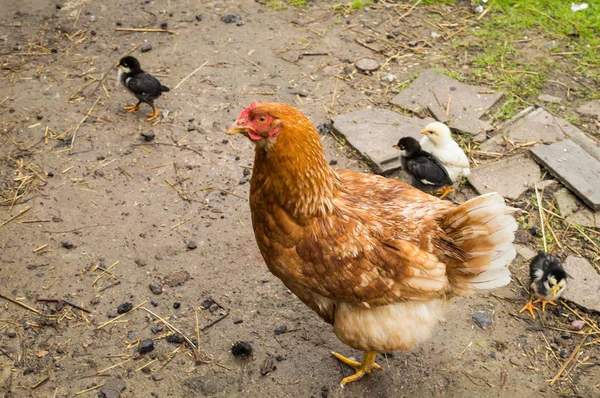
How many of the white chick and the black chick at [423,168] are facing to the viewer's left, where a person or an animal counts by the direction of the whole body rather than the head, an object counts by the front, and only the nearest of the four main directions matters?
2

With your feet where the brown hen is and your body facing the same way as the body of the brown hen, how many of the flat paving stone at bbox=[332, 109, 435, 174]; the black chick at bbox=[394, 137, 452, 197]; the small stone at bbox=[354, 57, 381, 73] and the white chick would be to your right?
4

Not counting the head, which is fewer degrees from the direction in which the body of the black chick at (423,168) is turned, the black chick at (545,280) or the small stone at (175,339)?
the small stone

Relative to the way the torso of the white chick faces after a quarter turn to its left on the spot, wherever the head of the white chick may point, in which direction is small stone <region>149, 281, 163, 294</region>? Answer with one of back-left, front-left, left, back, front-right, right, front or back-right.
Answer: front-right

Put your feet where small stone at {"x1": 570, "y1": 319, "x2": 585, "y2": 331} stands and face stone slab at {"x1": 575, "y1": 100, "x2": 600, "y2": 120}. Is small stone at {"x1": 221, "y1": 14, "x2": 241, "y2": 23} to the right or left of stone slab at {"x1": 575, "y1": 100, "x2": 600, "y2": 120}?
left

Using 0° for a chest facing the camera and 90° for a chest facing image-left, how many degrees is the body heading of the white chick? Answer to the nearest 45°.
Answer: approximately 90°

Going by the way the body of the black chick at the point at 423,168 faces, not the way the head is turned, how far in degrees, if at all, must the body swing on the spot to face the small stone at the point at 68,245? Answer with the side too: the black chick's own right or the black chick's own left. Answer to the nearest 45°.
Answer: approximately 45° to the black chick's own left

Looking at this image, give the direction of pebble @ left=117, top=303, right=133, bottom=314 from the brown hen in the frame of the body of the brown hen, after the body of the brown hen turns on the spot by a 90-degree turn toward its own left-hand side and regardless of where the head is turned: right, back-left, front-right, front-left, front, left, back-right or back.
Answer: right

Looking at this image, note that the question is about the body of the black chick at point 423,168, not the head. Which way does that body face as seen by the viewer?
to the viewer's left

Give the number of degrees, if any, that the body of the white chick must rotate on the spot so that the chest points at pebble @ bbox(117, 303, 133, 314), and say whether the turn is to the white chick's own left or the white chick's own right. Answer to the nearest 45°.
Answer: approximately 45° to the white chick's own left

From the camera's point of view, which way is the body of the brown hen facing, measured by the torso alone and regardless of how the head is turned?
to the viewer's left
